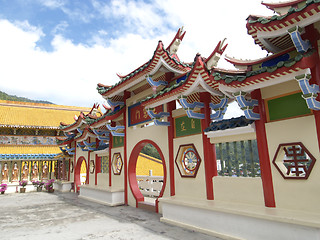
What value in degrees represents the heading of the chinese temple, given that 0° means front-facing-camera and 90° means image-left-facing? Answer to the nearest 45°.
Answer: approximately 45°

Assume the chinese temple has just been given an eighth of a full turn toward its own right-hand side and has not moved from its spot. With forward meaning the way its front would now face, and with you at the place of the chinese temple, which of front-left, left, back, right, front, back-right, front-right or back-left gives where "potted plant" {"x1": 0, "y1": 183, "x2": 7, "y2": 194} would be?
front-right

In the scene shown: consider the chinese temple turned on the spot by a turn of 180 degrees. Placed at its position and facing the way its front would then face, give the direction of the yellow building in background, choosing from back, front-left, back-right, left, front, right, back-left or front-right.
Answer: left
